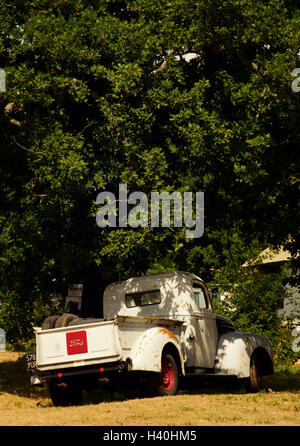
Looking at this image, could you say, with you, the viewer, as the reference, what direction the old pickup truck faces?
facing away from the viewer and to the right of the viewer
